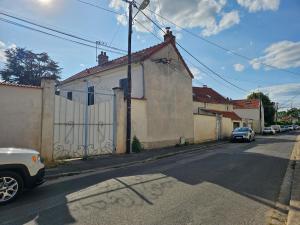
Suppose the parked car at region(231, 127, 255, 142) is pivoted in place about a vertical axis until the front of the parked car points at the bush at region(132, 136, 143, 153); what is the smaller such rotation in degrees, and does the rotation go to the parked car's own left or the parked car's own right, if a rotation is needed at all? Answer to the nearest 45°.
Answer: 0° — it already faces it

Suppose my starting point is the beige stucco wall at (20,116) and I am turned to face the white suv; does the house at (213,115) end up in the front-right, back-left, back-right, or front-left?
back-left

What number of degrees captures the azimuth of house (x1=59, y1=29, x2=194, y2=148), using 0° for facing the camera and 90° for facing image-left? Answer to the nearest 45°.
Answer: approximately 45°

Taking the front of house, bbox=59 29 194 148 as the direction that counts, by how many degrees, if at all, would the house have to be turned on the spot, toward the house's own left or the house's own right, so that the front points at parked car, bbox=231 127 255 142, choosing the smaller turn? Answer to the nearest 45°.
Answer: approximately 180°

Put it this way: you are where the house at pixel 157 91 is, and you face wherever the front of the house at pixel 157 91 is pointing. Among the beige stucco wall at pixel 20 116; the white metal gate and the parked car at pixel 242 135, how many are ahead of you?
2

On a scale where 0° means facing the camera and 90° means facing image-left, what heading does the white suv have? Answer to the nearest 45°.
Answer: approximately 270°
